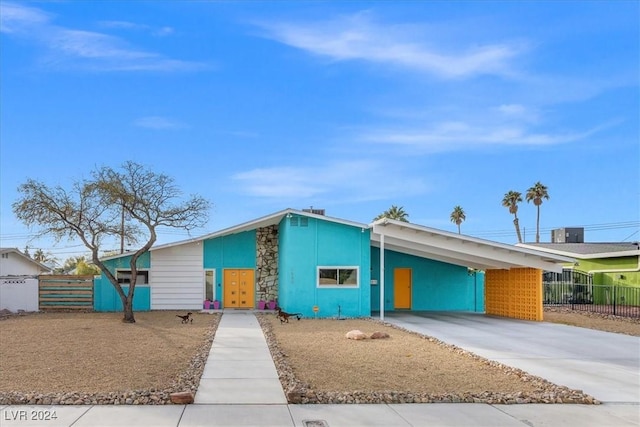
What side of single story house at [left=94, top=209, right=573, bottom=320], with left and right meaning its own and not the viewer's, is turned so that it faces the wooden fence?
right

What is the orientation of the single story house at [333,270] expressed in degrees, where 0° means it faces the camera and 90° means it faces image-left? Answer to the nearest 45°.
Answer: approximately 0°

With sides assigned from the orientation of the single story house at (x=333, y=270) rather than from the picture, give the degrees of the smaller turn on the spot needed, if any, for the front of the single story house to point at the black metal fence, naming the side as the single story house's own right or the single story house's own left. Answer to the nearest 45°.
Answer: approximately 135° to the single story house's own left

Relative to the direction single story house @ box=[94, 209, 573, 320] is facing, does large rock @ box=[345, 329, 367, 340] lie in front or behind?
in front
